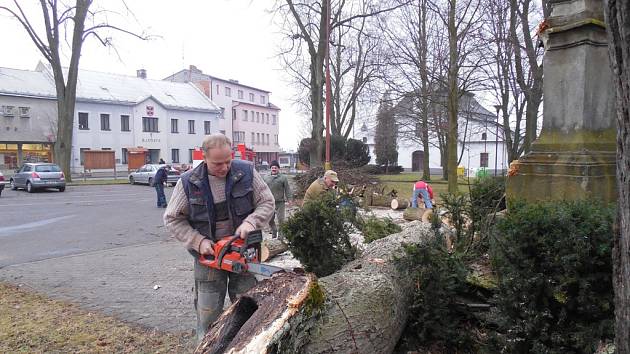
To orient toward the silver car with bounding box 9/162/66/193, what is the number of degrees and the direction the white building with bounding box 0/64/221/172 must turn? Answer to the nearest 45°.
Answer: approximately 45° to its right

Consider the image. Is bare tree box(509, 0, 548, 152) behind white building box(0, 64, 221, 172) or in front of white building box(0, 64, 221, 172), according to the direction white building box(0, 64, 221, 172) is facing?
in front

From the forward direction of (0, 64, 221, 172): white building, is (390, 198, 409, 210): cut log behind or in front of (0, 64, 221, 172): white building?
in front

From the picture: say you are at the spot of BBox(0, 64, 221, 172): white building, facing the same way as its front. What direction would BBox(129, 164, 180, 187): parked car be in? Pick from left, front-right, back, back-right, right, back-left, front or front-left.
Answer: front-right

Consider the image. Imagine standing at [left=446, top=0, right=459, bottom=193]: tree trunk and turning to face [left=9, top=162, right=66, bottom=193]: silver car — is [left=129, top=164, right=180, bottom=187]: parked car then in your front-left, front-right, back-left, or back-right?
front-right

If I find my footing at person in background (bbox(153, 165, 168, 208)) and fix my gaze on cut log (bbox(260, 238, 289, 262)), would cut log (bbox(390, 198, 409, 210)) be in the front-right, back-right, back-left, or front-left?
front-left
